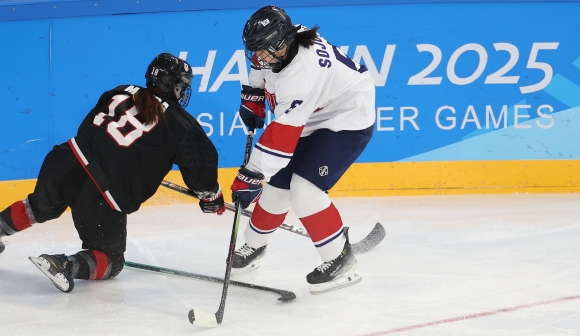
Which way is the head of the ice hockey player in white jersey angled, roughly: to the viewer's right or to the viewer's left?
to the viewer's left

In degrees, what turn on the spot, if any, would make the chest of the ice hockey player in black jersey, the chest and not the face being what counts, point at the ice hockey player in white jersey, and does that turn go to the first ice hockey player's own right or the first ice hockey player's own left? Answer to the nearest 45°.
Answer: approximately 45° to the first ice hockey player's own right

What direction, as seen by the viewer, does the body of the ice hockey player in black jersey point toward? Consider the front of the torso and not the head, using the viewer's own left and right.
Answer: facing away from the viewer and to the right of the viewer
